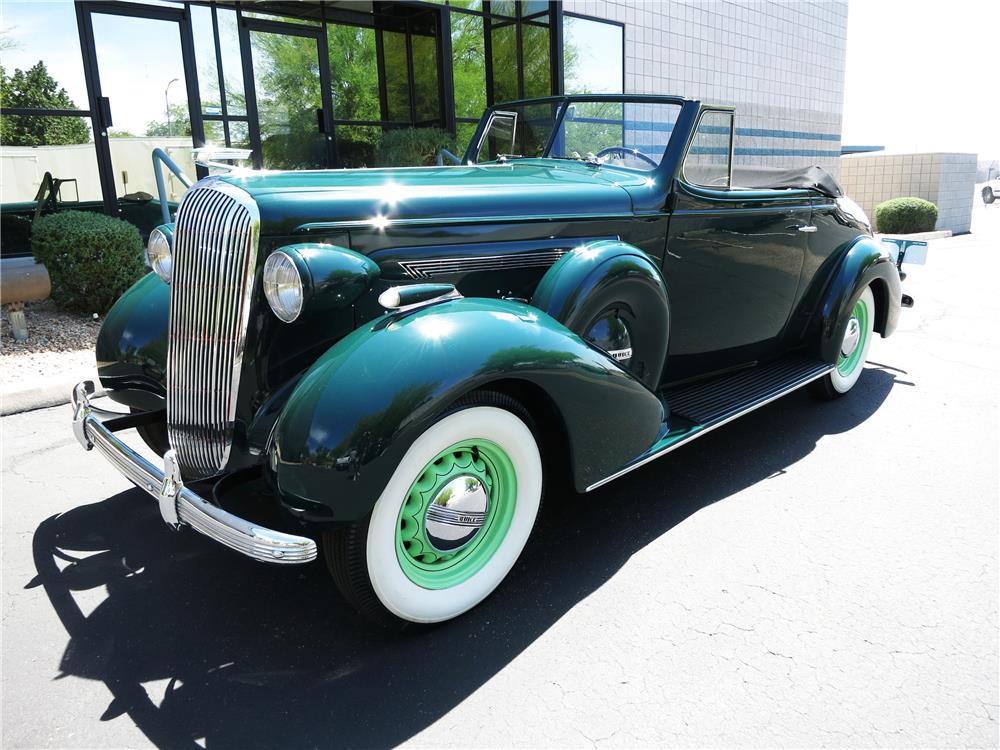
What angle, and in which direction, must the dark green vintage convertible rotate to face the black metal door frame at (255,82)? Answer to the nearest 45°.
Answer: approximately 135° to its right

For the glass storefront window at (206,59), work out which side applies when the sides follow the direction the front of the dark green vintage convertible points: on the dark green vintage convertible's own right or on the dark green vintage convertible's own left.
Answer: on the dark green vintage convertible's own right

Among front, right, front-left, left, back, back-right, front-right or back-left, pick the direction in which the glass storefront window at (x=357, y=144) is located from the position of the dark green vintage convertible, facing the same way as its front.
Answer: back-right

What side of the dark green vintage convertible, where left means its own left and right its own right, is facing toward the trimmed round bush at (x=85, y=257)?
right

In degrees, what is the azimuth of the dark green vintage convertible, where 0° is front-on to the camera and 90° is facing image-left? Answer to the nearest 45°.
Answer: approximately 45°

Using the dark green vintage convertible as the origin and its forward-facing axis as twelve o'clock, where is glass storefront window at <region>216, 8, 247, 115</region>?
The glass storefront window is roughly at 4 o'clock from the dark green vintage convertible.

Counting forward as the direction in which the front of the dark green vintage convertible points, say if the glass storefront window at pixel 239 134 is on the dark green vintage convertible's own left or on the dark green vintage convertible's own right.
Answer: on the dark green vintage convertible's own right

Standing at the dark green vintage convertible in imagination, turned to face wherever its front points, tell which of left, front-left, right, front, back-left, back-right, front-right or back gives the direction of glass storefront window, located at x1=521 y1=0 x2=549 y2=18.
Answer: back-right

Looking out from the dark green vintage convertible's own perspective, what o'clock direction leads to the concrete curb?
The concrete curb is roughly at 3 o'clock from the dark green vintage convertible.

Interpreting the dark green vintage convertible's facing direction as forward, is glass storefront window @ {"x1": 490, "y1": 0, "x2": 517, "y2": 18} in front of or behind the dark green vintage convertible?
behind

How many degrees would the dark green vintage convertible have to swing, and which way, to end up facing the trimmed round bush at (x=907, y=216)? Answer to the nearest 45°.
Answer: approximately 180°
